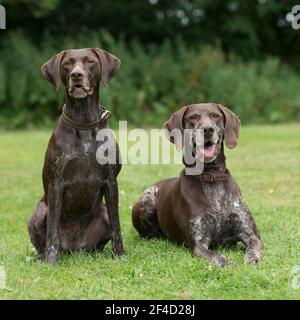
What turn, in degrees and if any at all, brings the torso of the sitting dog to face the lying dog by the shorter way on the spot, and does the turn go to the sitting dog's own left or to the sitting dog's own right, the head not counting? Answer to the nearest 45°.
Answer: approximately 90° to the sitting dog's own left

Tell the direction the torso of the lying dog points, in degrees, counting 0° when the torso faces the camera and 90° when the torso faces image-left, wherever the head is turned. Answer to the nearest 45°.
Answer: approximately 315°

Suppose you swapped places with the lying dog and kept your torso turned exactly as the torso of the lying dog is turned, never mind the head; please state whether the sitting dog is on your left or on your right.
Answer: on your right

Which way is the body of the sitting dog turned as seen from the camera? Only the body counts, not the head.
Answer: toward the camera

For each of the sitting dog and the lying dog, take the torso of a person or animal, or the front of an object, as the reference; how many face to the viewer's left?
0
